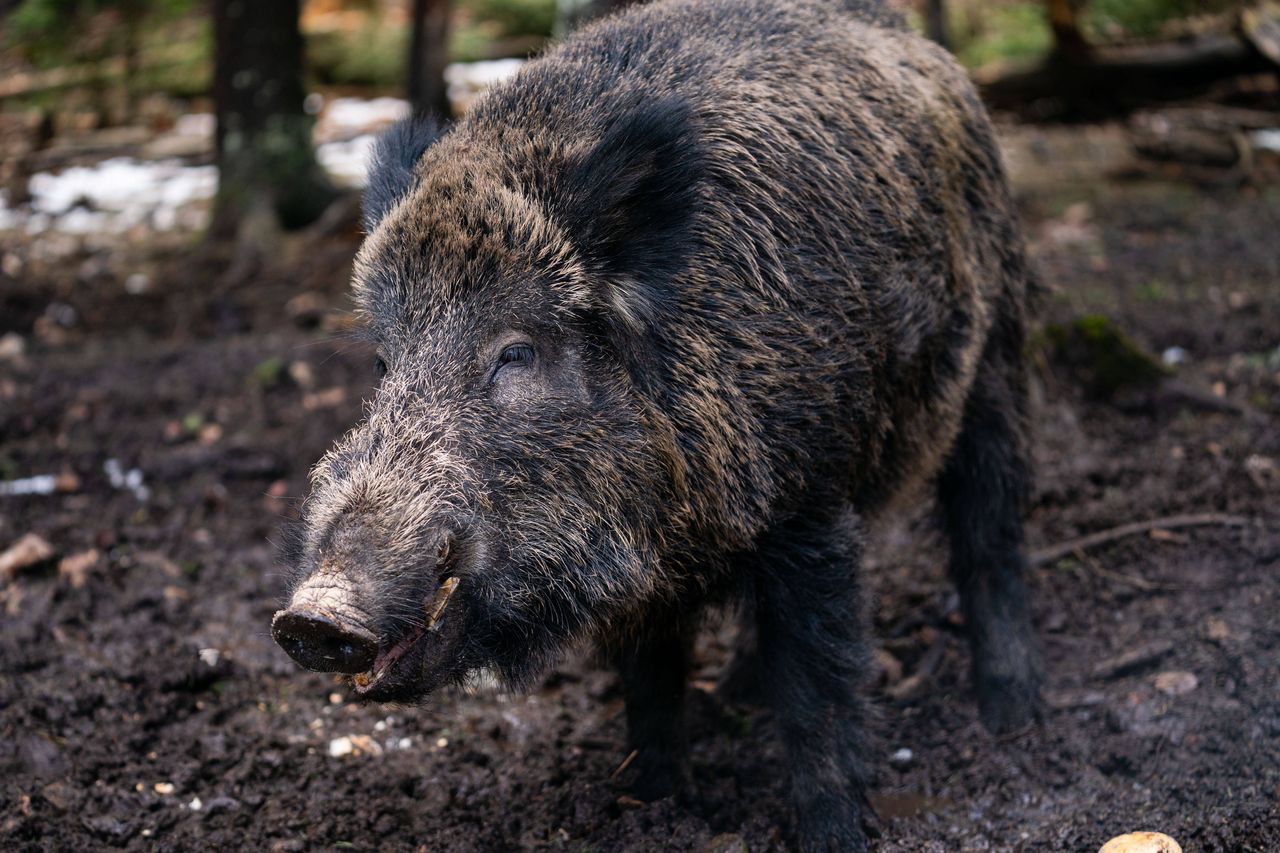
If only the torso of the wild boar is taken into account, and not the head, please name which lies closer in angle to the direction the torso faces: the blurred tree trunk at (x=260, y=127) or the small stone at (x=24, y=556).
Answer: the small stone

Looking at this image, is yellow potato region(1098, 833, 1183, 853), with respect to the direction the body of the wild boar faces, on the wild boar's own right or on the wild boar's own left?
on the wild boar's own left

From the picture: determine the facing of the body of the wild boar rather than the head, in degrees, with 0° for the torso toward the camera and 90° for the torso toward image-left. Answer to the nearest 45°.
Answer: approximately 45°

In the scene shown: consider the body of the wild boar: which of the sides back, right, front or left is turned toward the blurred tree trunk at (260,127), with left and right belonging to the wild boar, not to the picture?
right

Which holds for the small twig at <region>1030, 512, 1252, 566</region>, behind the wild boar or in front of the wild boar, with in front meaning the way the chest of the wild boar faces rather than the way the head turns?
behind

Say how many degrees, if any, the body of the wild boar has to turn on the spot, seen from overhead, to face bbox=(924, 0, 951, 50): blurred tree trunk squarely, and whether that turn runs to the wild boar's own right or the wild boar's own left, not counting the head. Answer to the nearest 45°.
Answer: approximately 135° to the wild boar's own right

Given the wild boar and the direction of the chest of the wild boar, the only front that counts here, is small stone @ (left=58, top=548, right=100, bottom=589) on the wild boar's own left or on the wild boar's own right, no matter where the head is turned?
on the wild boar's own right

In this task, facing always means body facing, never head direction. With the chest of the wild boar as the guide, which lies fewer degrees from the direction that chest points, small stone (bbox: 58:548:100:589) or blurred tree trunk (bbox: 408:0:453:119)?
the small stone

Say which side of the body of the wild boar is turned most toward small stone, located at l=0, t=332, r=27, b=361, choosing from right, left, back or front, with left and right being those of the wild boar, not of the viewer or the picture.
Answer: right

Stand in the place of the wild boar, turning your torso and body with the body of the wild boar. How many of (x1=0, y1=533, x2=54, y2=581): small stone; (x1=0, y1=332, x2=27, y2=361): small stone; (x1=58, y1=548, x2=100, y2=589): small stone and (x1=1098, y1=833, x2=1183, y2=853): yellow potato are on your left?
1
